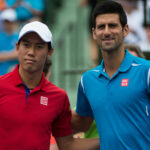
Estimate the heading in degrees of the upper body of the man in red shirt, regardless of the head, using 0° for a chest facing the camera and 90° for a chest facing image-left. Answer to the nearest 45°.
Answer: approximately 0°

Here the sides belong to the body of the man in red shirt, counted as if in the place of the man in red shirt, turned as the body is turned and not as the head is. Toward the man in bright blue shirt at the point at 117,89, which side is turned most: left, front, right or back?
left
